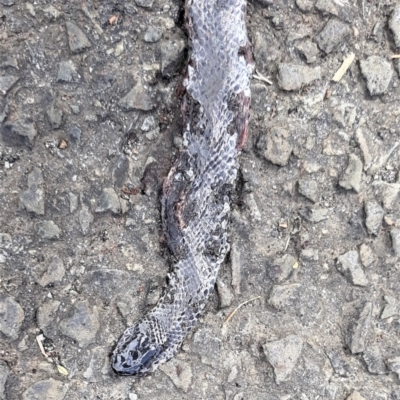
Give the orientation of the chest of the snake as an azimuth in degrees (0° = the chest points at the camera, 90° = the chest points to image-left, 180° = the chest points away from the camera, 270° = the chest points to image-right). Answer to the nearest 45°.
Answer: approximately 45°

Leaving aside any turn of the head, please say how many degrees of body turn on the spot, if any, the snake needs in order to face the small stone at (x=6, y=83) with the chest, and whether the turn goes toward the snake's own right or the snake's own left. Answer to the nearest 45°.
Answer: approximately 45° to the snake's own right
